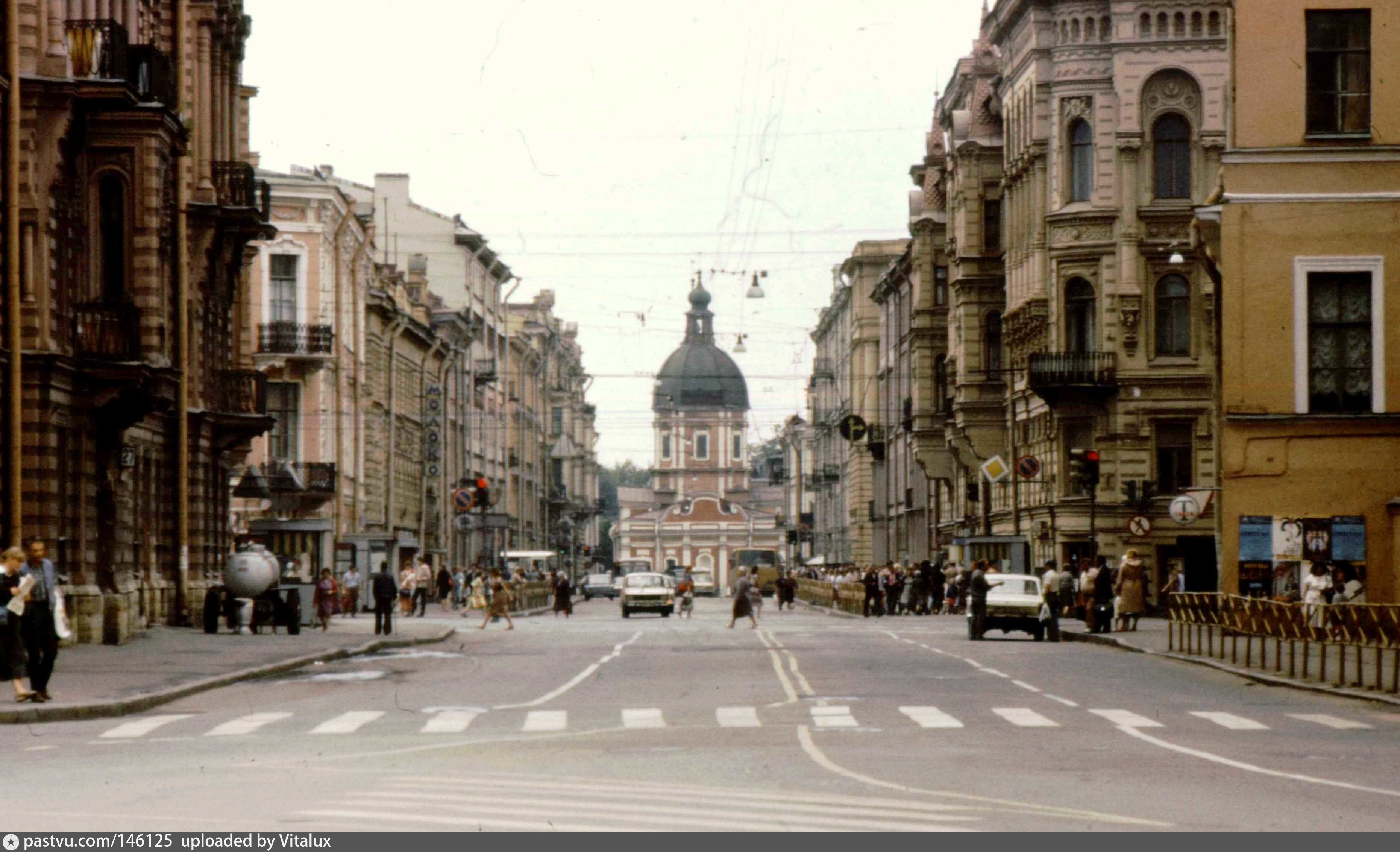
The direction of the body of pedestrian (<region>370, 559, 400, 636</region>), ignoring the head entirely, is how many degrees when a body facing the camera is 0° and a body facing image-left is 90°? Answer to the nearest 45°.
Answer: approximately 180°

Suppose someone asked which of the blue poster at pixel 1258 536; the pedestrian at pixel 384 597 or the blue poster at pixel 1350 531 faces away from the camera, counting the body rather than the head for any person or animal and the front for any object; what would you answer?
the pedestrian

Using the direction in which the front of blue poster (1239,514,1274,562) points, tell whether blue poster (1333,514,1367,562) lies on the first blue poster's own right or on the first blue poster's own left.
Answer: on the first blue poster's own left

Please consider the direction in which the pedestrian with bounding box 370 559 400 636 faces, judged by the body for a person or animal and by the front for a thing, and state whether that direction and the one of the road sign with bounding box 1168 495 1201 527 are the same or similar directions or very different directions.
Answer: very different directions

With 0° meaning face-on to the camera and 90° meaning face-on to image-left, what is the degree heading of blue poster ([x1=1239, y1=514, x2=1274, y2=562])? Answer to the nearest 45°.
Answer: approximately 0°

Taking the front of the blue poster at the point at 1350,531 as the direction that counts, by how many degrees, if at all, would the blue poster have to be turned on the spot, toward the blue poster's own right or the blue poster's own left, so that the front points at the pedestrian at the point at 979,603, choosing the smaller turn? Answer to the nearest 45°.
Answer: approximately 135° to the blue poster's own right

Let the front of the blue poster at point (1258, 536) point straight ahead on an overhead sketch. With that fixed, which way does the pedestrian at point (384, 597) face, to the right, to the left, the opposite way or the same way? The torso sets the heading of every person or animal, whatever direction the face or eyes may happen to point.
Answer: the opposite way

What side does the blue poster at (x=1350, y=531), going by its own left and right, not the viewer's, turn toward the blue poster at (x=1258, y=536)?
right

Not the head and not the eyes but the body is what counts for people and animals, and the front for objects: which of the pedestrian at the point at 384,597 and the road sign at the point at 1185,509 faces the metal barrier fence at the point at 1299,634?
the road sign

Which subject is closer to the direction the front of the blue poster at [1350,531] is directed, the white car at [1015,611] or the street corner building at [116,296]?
the street corner building

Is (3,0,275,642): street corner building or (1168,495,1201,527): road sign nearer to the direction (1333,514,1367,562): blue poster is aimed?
the street corner building
